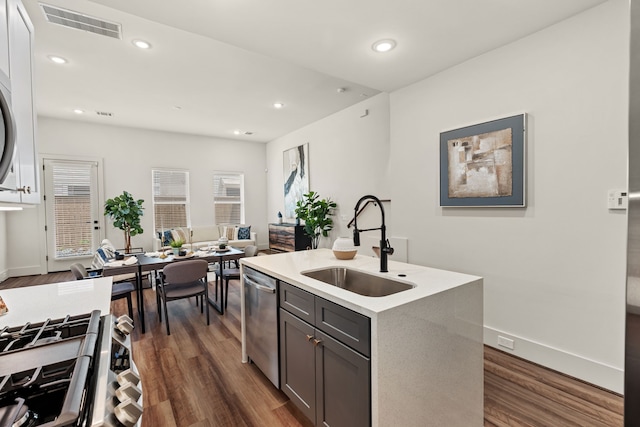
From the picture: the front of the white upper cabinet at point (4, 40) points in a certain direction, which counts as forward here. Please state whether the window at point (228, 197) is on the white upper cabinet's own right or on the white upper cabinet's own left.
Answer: on the white upper cabinet's own left

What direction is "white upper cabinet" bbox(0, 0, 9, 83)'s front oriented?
to the viewer's right

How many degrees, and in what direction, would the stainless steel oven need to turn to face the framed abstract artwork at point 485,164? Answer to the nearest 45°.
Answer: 0° — it already faces it

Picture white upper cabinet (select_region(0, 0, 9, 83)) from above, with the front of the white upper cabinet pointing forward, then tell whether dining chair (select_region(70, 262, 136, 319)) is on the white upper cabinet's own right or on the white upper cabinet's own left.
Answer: on the white upper cabinet's own left

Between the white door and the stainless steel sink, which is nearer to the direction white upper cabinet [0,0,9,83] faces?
the stainless steel sink

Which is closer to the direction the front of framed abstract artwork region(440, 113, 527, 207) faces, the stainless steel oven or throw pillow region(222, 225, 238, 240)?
the stainless steel oven

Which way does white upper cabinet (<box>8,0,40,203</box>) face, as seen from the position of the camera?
facing to the right of the viewer

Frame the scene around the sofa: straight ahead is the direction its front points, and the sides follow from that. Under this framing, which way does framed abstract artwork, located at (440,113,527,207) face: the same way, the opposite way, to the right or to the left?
to the right

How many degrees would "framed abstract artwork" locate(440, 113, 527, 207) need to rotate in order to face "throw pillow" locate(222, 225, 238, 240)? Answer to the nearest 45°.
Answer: approximately 45° to its right

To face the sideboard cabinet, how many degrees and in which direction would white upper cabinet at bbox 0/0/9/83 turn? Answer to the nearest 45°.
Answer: approximately 45° to its left

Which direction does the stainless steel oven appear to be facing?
to the viewer's right
